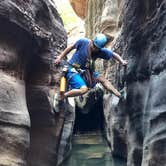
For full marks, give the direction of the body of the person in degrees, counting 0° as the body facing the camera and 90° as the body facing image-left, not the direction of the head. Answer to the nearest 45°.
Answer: approximately 315°
